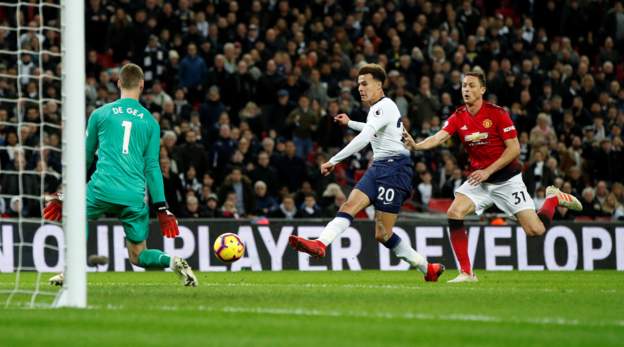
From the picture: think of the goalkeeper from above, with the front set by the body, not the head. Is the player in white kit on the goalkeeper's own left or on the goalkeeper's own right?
on the goalkeeper's own right

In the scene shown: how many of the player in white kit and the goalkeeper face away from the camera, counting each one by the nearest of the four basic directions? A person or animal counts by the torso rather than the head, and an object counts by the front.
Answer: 1

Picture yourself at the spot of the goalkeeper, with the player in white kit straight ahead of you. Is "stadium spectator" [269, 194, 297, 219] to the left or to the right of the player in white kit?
left

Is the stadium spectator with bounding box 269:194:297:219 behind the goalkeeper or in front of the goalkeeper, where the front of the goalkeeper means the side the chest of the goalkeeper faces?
in front

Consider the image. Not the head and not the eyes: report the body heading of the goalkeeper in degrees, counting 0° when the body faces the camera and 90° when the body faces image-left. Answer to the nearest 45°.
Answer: approximately 180°

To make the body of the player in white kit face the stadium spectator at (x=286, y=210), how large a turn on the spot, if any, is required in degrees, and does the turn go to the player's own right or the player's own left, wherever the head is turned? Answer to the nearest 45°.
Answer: approximately 90° to the player's own right

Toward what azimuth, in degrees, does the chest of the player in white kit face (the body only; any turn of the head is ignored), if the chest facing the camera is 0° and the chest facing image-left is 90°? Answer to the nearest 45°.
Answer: approximately 90°

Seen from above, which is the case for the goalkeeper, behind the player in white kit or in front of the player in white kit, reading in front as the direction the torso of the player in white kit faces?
in front
